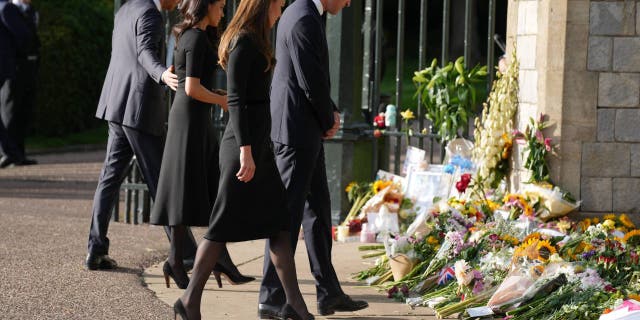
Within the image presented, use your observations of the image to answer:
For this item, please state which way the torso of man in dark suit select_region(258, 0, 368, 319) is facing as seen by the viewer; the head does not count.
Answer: to the viewer's right

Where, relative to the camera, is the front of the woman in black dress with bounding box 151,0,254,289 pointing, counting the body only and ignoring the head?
to the viewer's right

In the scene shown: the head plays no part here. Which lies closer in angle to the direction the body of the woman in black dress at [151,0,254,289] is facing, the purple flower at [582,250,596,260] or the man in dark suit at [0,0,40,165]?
the purple flower

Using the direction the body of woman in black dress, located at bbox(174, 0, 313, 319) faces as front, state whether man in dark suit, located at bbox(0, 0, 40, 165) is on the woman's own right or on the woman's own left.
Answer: on the woman's own left

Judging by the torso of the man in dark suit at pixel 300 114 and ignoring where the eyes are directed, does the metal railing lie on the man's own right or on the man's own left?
on the man's own left

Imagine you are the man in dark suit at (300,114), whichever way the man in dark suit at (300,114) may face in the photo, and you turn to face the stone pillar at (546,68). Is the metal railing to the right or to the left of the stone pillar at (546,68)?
left

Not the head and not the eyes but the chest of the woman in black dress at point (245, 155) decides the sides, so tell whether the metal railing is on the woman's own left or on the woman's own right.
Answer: on the woman's own left

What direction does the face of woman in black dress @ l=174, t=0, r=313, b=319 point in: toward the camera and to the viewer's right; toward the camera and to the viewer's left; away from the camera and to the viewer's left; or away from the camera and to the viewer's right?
away from the camera and to the viewer's right

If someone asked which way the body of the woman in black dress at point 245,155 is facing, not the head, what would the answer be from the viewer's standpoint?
to the viewer's right
